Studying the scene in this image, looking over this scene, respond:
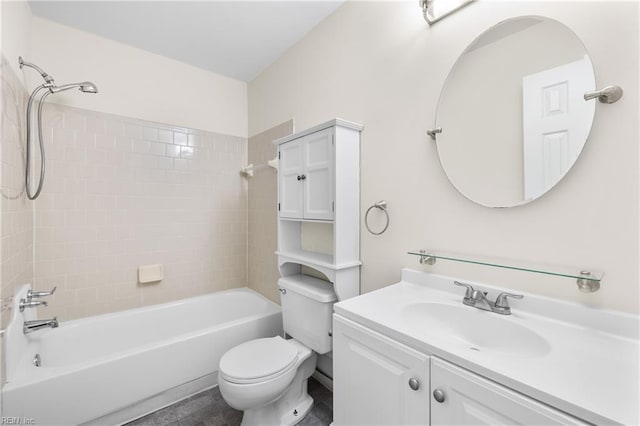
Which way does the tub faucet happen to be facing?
to the viewer's right

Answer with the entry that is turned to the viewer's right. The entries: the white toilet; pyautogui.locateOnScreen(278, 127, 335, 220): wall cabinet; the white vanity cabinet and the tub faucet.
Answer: the tub faucet

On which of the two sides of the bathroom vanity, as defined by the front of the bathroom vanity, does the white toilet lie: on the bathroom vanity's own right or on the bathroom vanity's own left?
on the bathroom vanity's own right

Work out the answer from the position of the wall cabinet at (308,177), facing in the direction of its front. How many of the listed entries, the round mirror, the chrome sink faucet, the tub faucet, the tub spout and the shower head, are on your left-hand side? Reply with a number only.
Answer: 2

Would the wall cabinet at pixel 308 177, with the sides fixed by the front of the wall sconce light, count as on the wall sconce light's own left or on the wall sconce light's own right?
on the wall sconce light's own right

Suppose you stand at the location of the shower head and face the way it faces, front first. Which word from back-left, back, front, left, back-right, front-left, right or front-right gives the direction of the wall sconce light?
front-right

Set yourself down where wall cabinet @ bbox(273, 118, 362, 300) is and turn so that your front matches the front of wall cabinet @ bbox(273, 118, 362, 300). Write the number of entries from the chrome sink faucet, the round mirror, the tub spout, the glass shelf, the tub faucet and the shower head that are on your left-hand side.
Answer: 3

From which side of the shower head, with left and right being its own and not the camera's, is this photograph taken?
right

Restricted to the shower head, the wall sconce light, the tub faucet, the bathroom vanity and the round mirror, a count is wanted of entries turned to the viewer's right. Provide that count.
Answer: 2

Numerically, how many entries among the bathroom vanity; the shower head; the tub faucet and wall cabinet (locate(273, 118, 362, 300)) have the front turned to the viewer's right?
2

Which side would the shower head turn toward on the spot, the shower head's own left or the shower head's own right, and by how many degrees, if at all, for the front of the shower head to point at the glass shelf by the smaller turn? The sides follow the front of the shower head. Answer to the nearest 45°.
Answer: approximately 45° to the shower head's own right

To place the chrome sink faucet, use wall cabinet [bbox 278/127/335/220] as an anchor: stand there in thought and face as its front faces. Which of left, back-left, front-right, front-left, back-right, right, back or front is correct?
left
